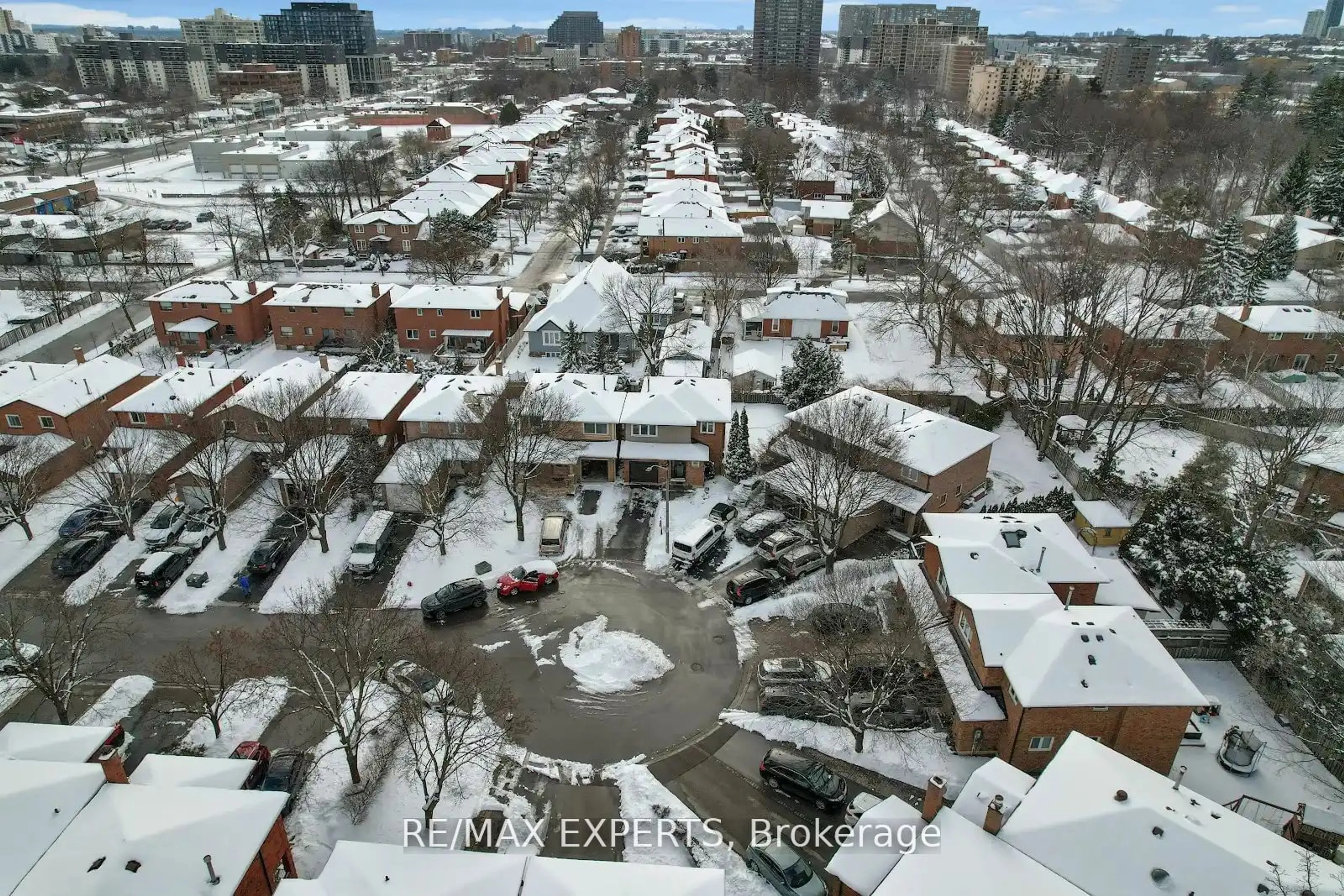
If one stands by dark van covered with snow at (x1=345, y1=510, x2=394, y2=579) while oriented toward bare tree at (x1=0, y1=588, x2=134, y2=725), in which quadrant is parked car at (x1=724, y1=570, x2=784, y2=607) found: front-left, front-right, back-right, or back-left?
back-left

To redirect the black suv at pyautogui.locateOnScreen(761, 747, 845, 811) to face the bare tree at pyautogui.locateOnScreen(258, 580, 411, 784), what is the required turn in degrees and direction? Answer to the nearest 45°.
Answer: approximately 135° to its right

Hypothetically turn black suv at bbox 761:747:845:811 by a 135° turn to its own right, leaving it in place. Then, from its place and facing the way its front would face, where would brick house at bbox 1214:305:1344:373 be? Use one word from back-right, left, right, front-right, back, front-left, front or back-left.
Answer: back-right

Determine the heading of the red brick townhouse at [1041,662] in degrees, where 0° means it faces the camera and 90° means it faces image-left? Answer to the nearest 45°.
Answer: approximately 90°

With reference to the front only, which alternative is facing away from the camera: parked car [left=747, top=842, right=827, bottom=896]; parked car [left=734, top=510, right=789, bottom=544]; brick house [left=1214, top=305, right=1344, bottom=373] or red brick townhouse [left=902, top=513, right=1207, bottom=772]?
the brick house

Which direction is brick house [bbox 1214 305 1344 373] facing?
away from the camera

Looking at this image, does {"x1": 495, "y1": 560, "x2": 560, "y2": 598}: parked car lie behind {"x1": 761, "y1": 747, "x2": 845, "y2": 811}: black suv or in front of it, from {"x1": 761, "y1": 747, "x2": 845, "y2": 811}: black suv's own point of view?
behind

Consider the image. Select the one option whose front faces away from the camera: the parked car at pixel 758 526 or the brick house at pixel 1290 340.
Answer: the brick house

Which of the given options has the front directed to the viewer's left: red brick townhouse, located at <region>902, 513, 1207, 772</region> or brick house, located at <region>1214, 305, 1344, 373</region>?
the red brick townhouse
